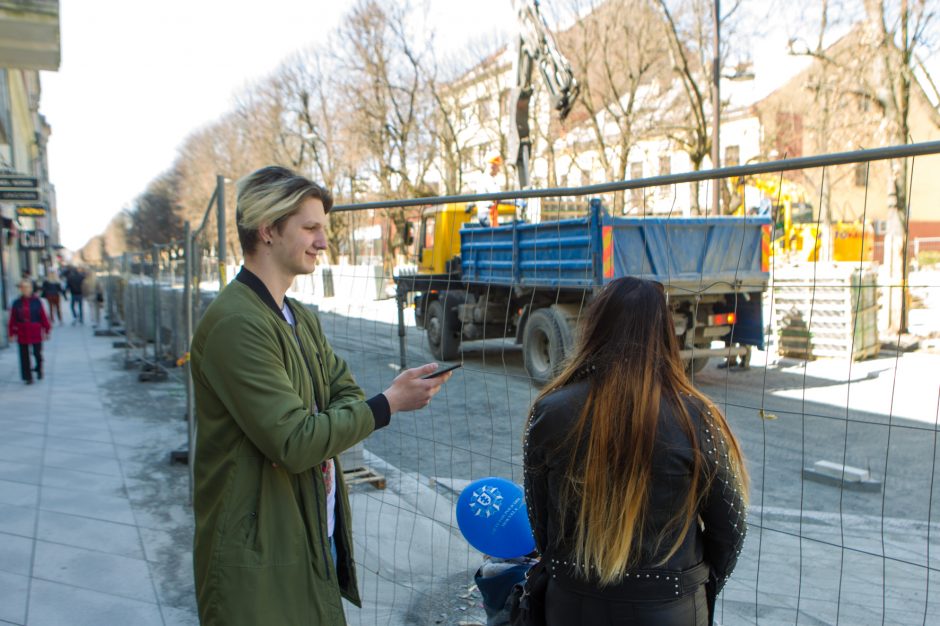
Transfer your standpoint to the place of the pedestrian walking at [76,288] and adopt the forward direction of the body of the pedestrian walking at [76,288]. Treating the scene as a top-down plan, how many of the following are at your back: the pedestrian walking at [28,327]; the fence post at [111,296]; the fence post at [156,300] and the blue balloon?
4

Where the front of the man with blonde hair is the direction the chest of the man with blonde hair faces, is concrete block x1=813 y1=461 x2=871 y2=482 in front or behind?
in front

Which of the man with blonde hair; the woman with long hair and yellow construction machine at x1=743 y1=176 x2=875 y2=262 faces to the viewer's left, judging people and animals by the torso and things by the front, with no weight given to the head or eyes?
the yellow construction machine

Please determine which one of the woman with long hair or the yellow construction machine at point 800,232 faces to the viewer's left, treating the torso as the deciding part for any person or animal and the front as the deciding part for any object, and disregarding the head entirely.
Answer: the yellow construction machine

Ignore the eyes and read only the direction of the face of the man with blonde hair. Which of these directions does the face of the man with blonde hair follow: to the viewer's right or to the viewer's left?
to the viewer's right

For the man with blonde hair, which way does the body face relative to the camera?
to the viewer's right

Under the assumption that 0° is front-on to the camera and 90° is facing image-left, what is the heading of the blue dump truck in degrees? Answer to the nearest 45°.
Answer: approximately 135°

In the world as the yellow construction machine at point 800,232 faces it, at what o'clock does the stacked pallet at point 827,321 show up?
The stacked pallet is roughly at 9 o'clock from the yellow construction machine.

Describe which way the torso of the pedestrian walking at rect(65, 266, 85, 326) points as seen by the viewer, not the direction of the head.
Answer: away from the camera

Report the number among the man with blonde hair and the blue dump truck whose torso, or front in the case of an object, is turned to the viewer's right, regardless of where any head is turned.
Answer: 1

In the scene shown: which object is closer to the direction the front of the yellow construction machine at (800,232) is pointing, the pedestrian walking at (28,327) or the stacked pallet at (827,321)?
the pedestrian walking

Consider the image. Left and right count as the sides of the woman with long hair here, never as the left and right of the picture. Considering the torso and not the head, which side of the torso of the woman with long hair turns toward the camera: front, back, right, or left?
back

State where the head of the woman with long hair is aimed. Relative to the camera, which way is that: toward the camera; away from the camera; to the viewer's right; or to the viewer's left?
away from the camera

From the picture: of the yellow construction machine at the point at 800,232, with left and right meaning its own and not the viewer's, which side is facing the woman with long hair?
left

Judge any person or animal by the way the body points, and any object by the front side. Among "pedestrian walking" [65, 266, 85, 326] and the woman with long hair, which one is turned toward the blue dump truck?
the woman with long hair
